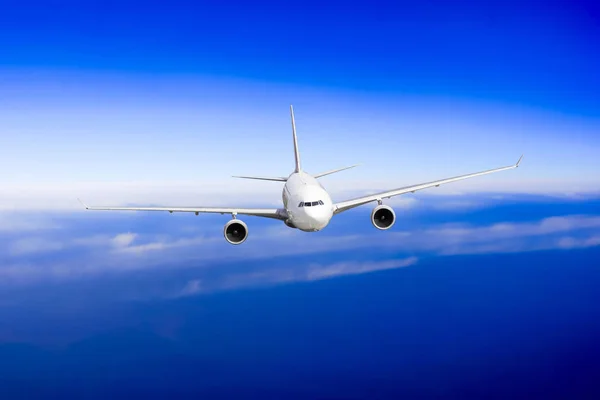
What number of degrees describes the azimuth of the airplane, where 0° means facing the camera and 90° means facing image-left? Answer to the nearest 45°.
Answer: approximately 0°
